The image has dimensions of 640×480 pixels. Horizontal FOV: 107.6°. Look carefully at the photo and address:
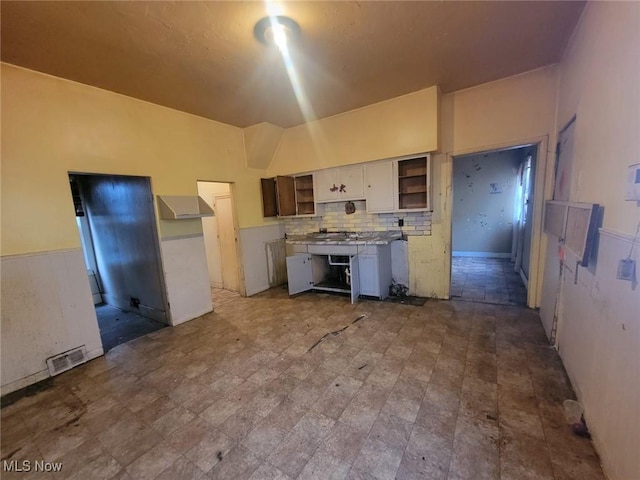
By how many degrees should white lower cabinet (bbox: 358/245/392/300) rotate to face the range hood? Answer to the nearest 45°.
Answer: approximately 45° to its right

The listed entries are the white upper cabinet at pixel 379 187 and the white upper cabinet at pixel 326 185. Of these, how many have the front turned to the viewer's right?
0

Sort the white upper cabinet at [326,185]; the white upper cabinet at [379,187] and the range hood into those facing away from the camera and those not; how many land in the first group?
0

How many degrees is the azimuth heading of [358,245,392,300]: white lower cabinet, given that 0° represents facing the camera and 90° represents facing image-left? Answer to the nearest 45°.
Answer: approximately 45°

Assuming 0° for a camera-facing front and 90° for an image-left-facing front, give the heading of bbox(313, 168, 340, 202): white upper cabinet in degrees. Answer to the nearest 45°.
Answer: approximately 45°

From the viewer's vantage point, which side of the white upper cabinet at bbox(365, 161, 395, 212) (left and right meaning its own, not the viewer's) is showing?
front

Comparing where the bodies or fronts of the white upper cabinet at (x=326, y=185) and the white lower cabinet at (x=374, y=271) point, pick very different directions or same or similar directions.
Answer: same or similar directions

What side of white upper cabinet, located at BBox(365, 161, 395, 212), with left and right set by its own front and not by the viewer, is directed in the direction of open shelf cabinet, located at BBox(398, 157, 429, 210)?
left

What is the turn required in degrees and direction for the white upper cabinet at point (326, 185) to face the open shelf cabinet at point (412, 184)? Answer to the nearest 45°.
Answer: approximately 135° to its left

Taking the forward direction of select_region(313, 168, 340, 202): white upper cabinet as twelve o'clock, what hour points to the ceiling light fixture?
The ceiling light fixture is roughly at 11 o'clock from the white upper cabinet.

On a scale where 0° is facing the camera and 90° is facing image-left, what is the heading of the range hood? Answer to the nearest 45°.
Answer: approximately 315°
